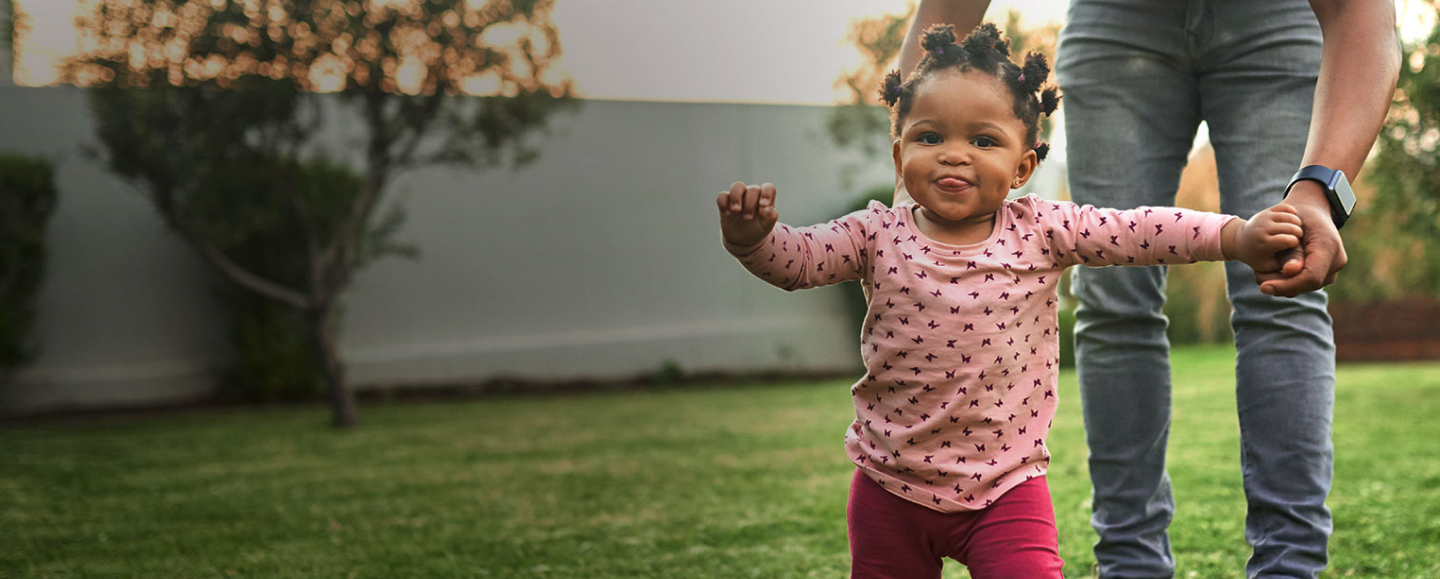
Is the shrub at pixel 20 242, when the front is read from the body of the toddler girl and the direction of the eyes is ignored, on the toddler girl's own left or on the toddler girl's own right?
on the toddler girl's own right

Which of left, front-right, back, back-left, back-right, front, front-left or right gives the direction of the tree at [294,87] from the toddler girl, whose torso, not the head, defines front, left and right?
back-right

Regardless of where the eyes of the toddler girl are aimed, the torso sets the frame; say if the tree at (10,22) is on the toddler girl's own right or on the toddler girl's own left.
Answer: on the toddler girl's own right

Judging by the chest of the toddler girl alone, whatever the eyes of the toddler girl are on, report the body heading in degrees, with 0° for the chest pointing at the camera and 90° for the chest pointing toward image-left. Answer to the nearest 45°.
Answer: approximately 0°

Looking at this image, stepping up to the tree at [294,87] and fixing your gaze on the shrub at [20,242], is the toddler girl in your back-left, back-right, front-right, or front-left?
back-left
